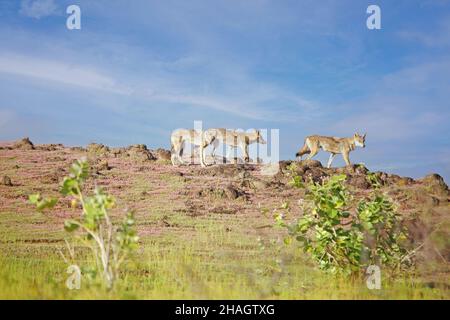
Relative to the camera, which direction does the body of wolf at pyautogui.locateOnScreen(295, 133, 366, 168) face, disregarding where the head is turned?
to the viewer's right

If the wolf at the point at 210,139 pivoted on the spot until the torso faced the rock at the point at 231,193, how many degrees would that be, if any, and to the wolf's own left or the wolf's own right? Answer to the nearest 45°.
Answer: approximately 90° to the wolf's own right

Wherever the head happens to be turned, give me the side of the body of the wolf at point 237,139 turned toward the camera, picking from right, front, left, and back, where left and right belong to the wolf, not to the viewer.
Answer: right

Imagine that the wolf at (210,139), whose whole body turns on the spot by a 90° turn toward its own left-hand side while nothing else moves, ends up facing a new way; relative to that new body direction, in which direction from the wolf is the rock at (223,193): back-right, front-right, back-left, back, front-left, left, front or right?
back

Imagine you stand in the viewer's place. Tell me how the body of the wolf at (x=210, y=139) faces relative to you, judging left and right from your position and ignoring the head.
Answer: facing to the right of the viewer

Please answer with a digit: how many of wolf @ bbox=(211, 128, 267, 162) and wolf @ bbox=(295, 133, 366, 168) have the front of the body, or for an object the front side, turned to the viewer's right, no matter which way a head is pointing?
2

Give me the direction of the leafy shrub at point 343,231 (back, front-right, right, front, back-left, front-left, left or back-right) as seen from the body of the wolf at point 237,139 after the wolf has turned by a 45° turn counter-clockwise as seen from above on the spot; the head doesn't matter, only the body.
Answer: back-right
